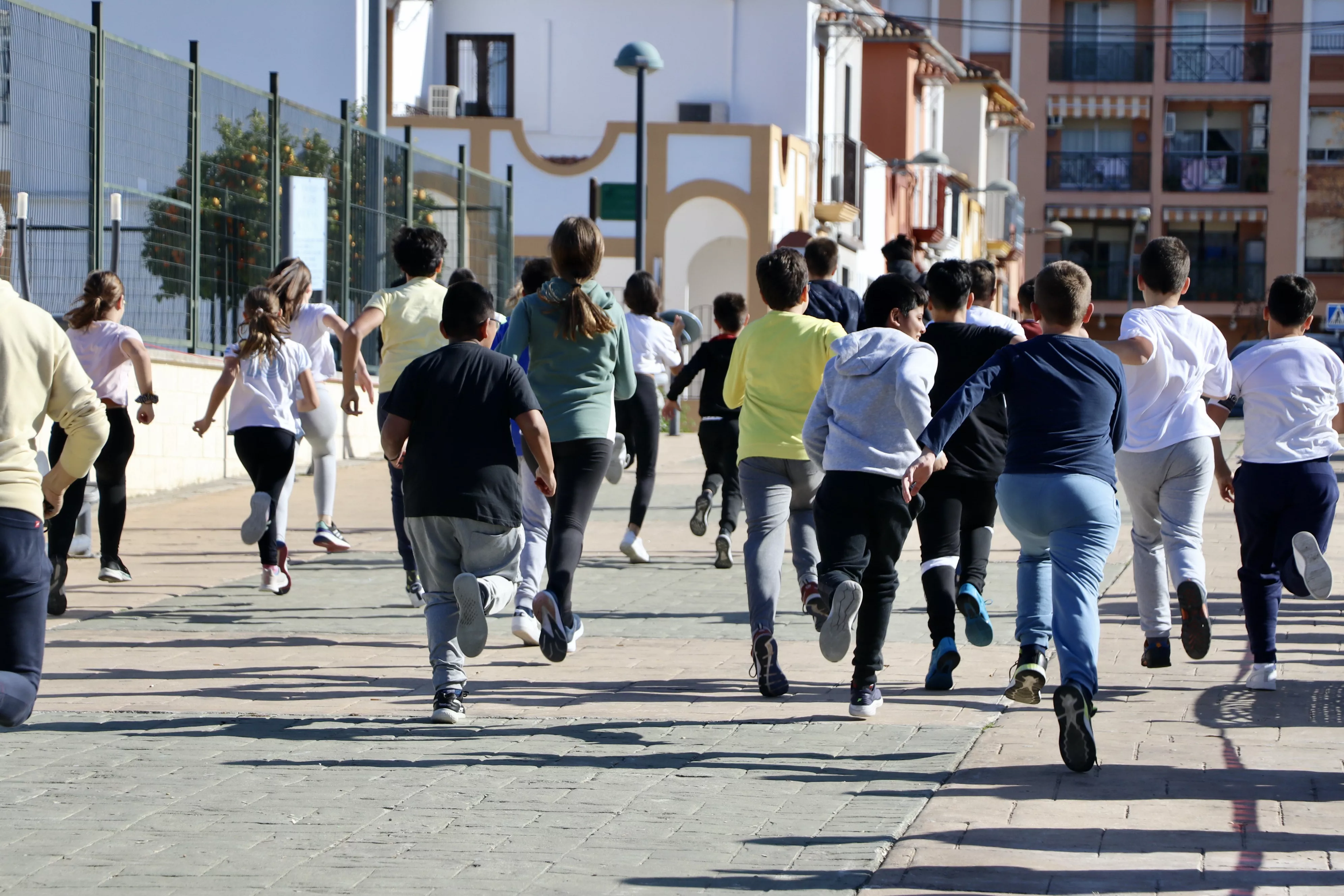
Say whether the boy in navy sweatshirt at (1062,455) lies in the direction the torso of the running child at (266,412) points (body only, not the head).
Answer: no

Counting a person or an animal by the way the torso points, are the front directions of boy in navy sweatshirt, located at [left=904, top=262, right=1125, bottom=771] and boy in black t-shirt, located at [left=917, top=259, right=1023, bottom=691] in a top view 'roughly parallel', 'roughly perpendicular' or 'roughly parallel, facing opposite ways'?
roughly parallel

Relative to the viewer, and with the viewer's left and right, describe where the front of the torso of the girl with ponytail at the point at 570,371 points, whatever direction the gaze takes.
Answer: facing away from the viewer

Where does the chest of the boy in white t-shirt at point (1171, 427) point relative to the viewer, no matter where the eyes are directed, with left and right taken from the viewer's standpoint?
facing away from the viewer

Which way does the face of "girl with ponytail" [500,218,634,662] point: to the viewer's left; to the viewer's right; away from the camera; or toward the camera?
away from the camera

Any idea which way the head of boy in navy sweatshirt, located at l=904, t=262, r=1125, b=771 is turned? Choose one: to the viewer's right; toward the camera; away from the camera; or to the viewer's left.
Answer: away from the camera

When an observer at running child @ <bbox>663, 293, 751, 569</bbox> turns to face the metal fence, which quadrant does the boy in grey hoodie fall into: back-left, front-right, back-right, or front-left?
back-left

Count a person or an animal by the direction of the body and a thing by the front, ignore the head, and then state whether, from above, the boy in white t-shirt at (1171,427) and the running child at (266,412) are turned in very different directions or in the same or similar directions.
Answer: same or similar directions

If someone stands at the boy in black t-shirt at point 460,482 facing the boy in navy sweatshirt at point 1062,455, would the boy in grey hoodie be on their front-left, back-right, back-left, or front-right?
front-left

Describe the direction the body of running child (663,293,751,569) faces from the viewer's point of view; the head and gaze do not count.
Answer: away from the camera

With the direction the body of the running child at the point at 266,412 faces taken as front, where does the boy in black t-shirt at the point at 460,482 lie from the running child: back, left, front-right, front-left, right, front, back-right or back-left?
back

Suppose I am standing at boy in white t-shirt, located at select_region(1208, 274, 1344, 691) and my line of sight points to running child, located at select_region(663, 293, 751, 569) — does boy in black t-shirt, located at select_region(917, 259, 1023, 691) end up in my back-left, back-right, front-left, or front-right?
front-left

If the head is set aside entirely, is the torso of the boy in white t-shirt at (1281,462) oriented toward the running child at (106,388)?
no

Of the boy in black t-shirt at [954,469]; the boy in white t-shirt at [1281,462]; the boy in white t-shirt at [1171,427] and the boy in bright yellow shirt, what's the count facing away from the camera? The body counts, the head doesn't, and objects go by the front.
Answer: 4

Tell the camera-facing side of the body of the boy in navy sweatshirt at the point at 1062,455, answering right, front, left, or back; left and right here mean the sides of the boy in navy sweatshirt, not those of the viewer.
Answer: back

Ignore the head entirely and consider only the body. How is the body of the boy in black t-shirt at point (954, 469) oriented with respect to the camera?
away from the camera

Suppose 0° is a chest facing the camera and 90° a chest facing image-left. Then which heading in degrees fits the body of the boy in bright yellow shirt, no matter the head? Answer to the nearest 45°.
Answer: approximately 180°

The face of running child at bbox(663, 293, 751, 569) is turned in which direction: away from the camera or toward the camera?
away from the camera

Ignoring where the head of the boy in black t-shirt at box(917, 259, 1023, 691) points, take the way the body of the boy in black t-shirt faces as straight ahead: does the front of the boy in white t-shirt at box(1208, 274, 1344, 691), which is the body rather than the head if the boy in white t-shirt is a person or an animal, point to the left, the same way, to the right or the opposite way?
the same way
